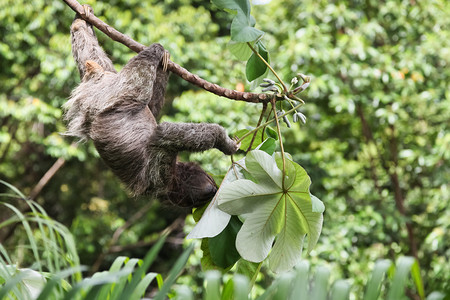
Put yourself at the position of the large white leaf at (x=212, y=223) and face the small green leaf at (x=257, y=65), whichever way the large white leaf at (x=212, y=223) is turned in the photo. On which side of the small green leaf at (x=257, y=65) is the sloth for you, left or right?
left

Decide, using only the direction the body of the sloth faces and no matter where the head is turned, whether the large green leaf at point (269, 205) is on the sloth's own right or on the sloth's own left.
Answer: on the sloth's own right
